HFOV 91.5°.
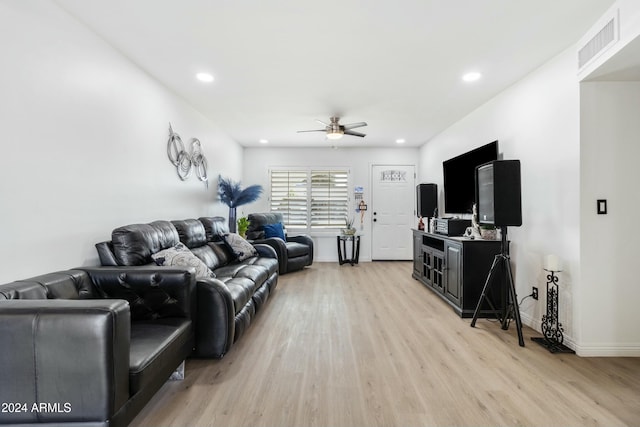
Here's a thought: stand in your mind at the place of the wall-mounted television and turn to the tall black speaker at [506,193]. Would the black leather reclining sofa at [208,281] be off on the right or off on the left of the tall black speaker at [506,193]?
right

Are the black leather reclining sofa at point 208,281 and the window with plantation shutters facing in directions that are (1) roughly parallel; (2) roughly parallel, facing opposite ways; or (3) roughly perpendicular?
roughly perpendicular

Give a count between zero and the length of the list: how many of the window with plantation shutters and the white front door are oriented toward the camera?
2

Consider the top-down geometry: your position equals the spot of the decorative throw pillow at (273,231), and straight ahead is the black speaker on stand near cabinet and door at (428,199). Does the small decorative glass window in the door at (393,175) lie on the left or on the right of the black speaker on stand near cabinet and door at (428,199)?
left

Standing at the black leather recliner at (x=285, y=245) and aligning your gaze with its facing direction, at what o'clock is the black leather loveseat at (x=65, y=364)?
The black leather loveseat is roughly at 2 o'clock from the black leather recliner.

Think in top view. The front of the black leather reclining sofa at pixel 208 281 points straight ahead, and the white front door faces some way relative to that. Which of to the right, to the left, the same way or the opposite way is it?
to the right

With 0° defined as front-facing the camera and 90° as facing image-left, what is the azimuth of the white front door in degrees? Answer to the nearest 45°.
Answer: approximately 0°

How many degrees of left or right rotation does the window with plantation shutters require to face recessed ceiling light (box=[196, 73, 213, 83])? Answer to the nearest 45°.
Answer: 0° — it already faces it

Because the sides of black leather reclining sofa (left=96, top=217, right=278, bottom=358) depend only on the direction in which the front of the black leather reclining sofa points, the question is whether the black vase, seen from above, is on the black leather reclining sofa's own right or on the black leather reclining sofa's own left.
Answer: on the black leather reclining sofa's own left

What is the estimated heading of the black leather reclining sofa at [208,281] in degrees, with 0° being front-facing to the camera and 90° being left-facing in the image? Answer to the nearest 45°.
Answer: approximately 315°
